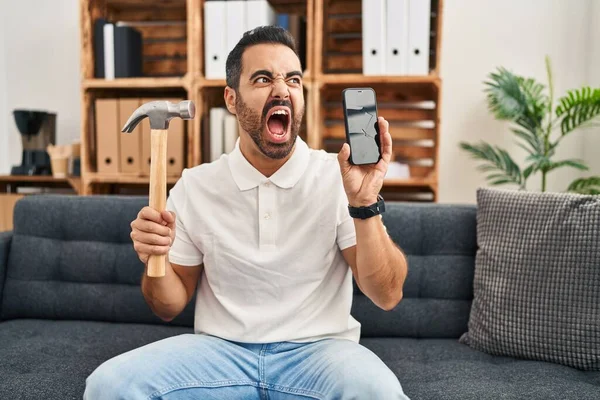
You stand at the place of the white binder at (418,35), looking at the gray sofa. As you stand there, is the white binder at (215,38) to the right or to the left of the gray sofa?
right

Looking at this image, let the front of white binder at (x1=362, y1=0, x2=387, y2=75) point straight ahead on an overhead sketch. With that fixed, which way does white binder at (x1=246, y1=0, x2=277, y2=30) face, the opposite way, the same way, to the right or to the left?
the same way

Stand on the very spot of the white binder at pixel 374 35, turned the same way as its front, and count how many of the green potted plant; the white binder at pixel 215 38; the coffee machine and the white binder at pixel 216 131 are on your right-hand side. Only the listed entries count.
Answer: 3

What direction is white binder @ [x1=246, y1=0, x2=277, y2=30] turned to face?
toward the camera

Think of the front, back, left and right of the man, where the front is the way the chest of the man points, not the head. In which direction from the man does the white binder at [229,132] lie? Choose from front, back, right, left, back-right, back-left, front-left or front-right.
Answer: back

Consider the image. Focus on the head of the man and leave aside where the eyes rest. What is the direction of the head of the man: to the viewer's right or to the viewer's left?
to the viewer's right

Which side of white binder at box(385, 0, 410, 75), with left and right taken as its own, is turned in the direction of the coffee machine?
right

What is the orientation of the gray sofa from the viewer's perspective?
toward the camera

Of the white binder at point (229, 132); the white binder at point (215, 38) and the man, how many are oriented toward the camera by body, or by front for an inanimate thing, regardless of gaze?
3

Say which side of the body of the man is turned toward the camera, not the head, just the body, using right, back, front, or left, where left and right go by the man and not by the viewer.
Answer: front

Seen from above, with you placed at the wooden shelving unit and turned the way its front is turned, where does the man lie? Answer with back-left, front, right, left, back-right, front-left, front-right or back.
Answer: front
